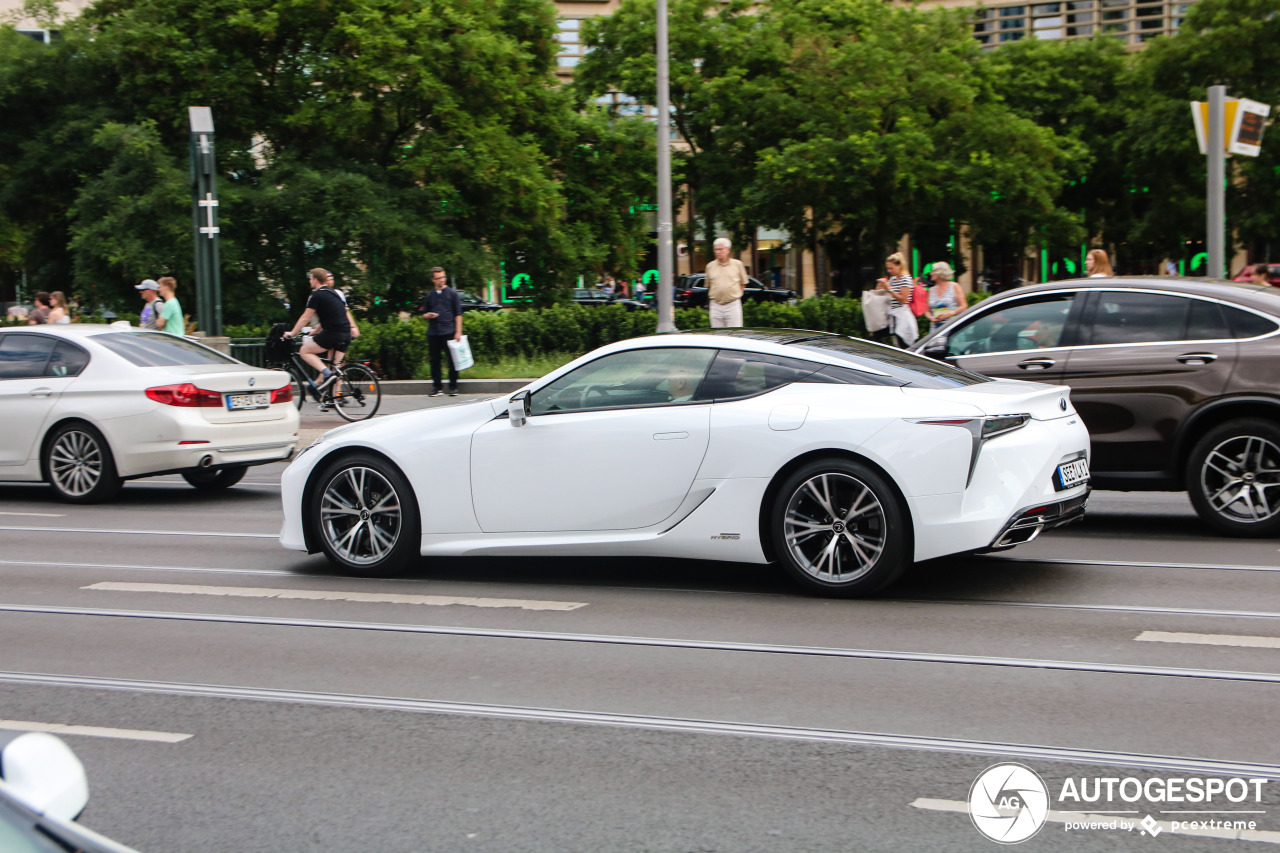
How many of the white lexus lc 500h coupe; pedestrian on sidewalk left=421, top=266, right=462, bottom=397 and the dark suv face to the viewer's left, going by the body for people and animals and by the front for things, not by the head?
2

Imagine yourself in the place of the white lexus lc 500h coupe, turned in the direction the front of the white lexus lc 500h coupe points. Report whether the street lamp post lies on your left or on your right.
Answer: on your right

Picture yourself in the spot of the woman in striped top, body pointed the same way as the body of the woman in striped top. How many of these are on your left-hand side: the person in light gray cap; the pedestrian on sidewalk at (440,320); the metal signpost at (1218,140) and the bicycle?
1

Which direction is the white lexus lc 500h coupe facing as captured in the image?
to the viewer's left

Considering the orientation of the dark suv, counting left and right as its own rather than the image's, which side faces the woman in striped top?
right

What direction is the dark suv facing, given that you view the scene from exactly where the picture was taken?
facing to the left of the viewer

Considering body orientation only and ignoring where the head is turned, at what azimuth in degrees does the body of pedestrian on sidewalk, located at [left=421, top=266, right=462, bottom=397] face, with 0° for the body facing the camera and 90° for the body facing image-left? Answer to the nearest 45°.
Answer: approximately 0°

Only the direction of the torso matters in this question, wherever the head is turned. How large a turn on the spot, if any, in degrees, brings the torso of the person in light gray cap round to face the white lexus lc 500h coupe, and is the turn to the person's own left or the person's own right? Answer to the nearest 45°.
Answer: approximately 90° to the person's own left

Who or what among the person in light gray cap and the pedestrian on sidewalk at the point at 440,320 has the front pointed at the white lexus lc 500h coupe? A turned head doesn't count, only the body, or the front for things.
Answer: the pedestrian on sidewalk

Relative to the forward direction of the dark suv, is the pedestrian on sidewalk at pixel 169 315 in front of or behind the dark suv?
in front
